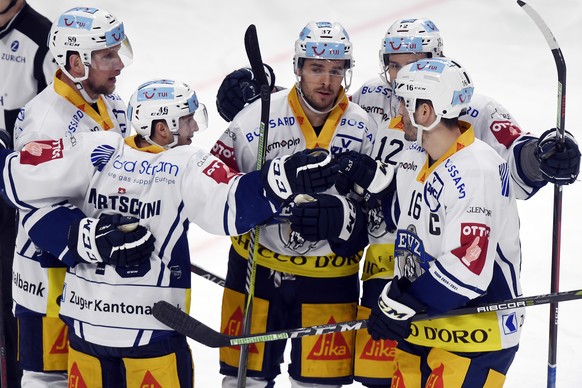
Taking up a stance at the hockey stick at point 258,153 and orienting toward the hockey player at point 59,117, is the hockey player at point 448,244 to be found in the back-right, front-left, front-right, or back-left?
back-left

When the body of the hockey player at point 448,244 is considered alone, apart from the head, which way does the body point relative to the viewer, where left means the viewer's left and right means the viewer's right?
facing the viewer and to the left of the viewer

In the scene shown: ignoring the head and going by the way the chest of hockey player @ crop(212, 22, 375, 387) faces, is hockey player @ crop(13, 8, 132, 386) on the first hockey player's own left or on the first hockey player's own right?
on the first hockey player's own right

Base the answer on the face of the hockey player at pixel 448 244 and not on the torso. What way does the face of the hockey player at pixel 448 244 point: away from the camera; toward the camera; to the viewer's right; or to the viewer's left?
to the viewer's left

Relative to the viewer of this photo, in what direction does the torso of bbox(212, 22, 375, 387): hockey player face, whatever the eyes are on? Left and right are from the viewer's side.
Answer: facing the viewer

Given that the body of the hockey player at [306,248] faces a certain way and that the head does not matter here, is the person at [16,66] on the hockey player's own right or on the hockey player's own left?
on the hockey player's own right

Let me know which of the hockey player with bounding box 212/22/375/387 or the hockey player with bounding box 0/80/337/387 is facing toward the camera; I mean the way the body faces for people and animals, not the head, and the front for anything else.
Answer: the hockey player with bounding box 212/22/375/387

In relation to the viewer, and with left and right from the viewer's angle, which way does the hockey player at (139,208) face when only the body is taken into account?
facing away from the viewer and to the right of the viewer

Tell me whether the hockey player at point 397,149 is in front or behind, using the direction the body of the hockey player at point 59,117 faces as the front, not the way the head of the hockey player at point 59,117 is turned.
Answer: in front

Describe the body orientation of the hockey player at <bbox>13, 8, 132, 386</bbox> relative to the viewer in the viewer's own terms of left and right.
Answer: facing the viewer and to the right of the viewer

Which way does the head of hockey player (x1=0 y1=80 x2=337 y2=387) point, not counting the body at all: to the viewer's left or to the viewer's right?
to the viewer's right

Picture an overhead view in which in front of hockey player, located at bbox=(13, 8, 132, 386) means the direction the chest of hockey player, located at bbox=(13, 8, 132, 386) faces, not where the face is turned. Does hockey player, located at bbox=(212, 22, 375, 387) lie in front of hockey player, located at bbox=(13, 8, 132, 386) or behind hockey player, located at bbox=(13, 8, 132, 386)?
in front
